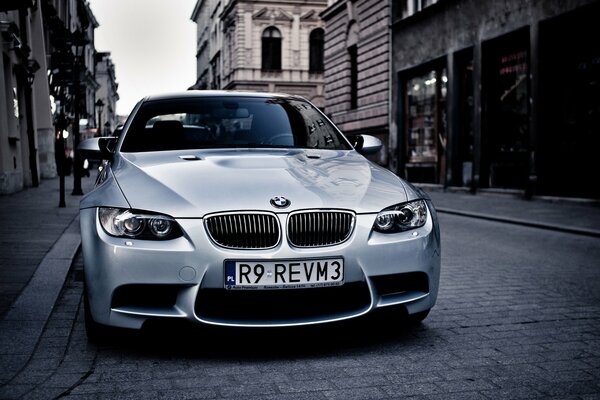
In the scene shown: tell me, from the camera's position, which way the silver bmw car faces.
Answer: facing the viewer

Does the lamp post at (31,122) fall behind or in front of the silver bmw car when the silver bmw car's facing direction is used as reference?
behind

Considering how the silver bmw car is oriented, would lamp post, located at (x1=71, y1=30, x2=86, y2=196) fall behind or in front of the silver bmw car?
behind
